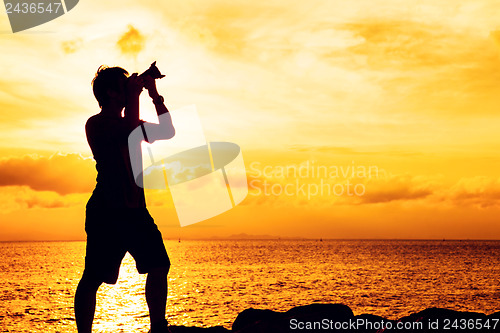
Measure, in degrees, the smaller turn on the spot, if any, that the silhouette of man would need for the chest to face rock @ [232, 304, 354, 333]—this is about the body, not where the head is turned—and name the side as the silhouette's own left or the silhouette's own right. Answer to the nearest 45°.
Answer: approximately 45° to the silhouette's own left

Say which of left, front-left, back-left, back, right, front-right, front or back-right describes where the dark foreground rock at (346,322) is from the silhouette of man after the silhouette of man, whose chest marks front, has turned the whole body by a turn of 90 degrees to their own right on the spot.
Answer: back-left

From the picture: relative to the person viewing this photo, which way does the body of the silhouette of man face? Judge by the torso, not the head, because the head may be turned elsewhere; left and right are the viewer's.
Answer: facing to the right of the viewer
